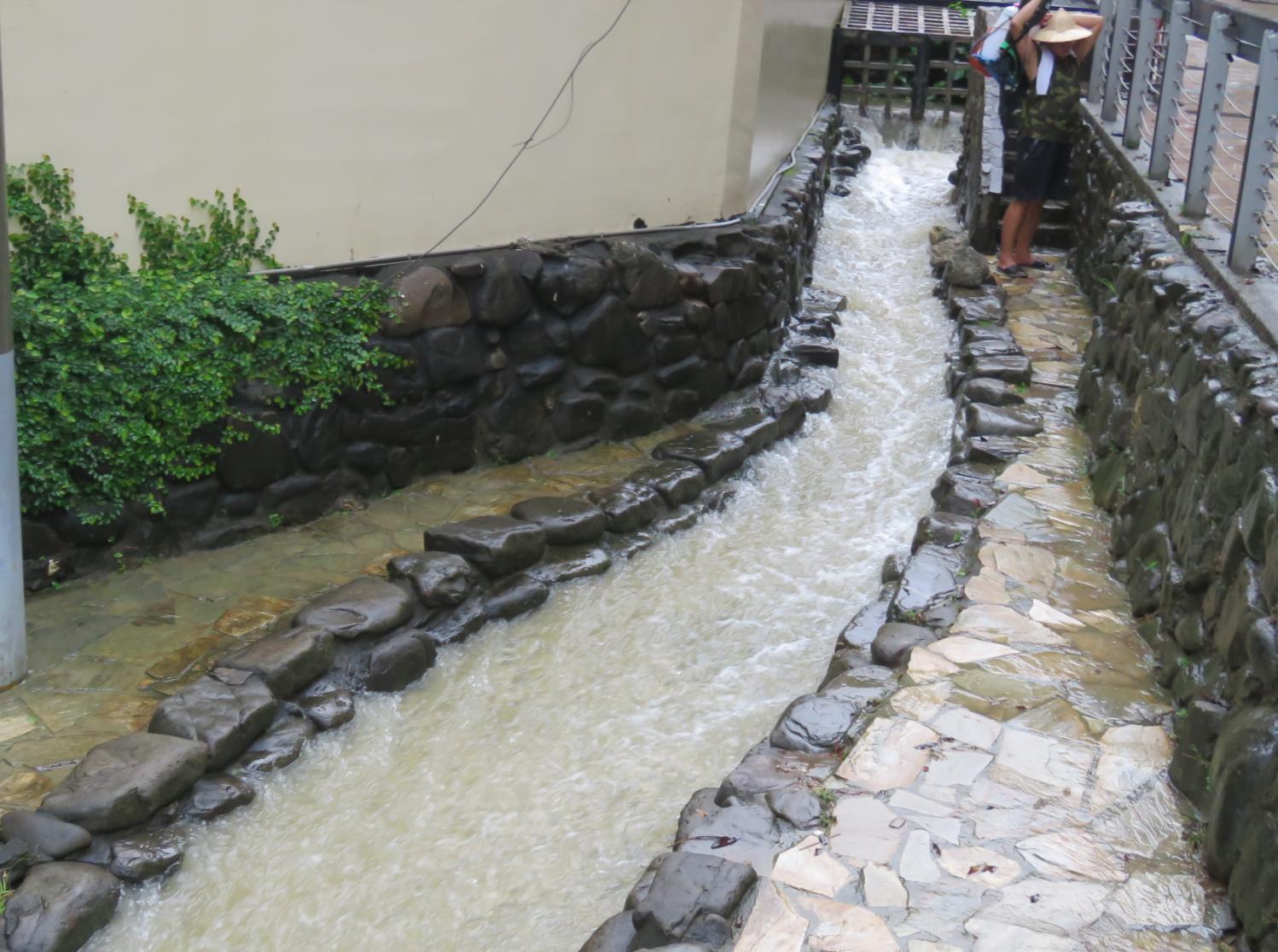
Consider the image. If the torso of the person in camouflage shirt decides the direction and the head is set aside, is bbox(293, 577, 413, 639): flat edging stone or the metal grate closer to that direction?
the flat edging stone

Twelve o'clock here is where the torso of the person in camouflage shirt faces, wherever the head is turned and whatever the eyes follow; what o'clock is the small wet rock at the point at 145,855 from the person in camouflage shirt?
The small wet rock is roughly at 2 o'clock from the person in camouflage shirt.

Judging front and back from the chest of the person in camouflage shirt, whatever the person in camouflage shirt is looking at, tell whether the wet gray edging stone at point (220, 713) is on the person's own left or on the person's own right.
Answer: on the person's own right

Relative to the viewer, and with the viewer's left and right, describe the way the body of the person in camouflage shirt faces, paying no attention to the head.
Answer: facing the viewer and to the right of the viewer

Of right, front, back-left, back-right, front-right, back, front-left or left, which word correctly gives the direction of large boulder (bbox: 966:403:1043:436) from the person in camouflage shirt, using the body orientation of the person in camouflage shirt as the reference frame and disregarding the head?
front-right

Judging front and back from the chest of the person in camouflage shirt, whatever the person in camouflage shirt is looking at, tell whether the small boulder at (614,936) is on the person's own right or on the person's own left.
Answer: on the person's own right

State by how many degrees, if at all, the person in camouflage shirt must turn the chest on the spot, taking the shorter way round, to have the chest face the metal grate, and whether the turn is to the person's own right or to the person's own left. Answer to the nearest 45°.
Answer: approximately 135° to the person's own left

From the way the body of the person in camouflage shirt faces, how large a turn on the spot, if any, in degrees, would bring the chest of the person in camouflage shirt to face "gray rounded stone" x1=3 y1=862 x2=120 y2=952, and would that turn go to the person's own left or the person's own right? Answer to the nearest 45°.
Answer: approximately 45° to the person's own right

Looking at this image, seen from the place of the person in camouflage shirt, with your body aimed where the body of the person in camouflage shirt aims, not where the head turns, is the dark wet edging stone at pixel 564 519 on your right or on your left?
on your right

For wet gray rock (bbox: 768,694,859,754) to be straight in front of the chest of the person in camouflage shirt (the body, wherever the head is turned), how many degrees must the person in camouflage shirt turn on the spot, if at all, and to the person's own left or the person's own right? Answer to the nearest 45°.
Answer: approximately 45° to the person's own right

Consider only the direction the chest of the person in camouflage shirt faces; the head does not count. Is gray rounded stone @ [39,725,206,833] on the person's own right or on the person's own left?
on the person's own right
